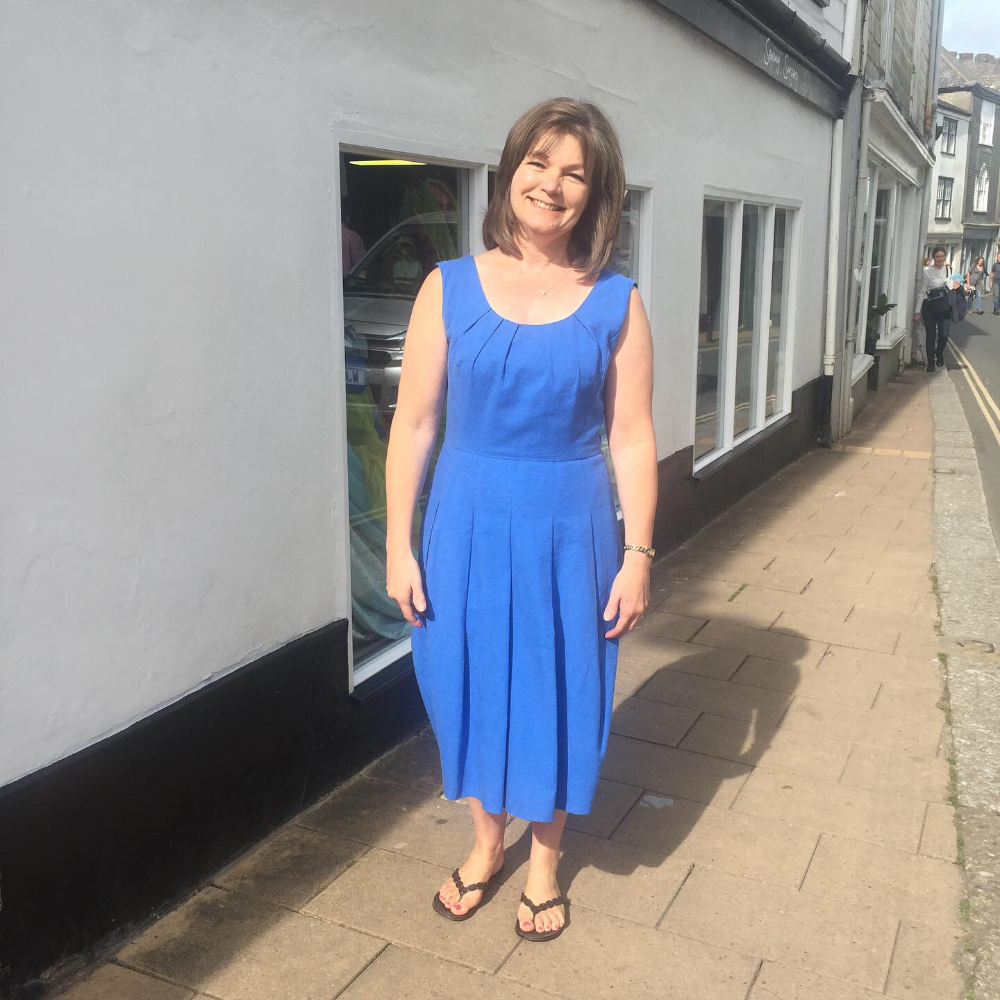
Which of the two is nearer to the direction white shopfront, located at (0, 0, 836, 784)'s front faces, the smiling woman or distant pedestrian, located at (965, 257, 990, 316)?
the smiling woman

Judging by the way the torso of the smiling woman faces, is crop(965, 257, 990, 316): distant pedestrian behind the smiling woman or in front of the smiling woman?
behind

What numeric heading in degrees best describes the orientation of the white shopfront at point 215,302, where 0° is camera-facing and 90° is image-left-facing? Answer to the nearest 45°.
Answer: approximately 315°

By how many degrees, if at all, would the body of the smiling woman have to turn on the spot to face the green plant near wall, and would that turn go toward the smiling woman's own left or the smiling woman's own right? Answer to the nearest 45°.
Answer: approximately 180°

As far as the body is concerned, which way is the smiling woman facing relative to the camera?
toward the camera

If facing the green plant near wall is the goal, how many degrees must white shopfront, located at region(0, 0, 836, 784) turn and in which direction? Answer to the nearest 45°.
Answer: approximately 90° to its left

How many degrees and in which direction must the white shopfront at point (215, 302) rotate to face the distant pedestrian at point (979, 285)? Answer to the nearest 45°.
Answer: approximately 90° to its left

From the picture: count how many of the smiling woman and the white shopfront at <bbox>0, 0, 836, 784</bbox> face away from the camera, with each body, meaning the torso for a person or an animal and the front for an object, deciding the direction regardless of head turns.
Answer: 0

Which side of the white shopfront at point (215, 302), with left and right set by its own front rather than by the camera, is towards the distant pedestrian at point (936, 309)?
left

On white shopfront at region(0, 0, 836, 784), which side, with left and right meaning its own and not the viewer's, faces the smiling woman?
front
